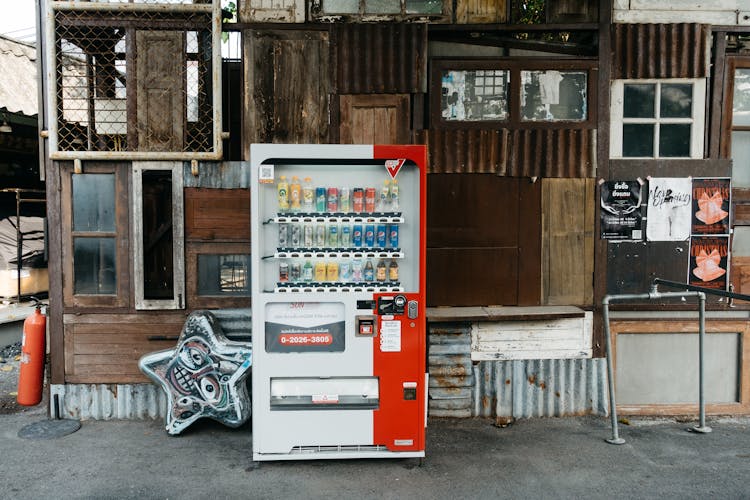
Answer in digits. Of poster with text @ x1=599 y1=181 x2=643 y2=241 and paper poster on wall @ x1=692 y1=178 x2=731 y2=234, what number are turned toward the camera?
2

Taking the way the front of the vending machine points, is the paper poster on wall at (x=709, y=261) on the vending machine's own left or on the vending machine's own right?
on the vending machine's own left

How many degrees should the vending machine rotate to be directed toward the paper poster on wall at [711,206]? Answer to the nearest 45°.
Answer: approximately 90° to its left

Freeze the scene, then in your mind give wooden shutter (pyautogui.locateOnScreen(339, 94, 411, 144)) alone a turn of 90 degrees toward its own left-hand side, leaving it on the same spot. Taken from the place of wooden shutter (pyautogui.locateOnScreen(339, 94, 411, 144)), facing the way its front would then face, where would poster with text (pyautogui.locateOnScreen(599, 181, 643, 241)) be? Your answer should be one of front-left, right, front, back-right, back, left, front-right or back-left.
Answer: front

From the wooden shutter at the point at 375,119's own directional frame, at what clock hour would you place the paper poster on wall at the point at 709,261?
The paper poster on wall is roughly at 9 o'clock from the wooden shutter.

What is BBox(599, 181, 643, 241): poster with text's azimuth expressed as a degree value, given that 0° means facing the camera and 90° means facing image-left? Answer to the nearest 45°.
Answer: approximately 0°

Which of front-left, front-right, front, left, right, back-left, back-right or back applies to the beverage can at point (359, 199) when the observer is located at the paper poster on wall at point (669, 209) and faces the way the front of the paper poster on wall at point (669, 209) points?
front-right

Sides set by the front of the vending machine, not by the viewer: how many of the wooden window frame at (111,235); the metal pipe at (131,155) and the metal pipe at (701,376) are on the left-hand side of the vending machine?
1

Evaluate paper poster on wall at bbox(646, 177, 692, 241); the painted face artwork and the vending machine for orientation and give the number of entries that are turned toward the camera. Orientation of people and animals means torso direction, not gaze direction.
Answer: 3

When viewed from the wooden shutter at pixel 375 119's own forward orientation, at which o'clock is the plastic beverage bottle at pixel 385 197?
The plastic beverage bottle is roughly at 12 o'clock from the wooden shutter.

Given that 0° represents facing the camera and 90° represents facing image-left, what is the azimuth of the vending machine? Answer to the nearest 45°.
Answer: approximately 0°
